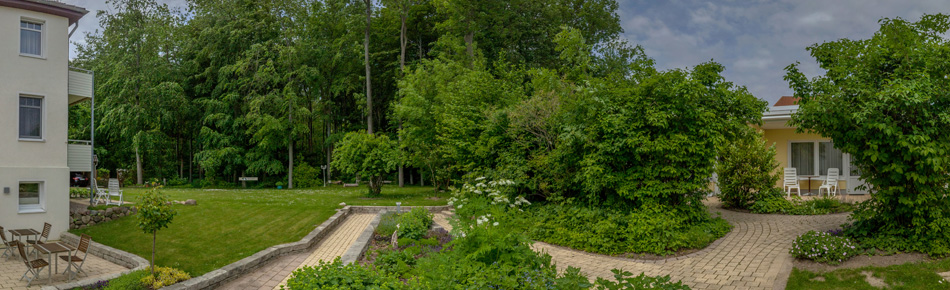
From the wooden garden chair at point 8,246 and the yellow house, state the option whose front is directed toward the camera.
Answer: the yellow house

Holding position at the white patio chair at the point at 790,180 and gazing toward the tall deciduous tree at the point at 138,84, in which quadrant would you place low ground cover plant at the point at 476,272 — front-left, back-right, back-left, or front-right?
front-left

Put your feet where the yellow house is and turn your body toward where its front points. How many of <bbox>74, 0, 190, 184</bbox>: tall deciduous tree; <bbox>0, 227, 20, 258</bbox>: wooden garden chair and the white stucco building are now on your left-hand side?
0

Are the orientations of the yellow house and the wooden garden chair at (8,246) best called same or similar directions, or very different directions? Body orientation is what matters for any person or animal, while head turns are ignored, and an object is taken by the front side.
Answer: very different directions

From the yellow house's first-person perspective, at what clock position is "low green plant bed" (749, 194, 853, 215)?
The low green plant bed is roughly at 12 o'clock from the yellow house.

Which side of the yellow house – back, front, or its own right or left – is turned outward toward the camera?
front

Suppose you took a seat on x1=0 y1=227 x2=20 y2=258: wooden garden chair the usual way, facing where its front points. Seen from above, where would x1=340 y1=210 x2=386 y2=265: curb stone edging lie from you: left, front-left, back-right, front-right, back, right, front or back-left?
front-right

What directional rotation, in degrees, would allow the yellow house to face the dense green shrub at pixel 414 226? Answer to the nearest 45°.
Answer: approximately 45° to its right

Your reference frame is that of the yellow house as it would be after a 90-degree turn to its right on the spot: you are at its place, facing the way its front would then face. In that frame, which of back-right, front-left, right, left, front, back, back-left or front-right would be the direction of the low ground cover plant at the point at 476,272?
left

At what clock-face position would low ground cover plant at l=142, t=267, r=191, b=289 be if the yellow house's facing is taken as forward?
The low ground cover plant is roughly at 1 o'clock from the yellow house.

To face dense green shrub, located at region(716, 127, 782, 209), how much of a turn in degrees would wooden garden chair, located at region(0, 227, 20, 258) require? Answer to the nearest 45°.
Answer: approximately 45° to its right

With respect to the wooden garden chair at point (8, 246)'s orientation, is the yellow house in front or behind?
in front

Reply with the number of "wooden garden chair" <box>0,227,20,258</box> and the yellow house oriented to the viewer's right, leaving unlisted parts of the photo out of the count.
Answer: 1

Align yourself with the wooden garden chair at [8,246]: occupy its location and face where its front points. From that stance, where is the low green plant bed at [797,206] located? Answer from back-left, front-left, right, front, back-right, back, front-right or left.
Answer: front-right

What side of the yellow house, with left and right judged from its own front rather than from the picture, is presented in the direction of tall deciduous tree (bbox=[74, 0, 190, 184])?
right

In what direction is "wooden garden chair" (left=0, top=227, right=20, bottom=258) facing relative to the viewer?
to the viewer's right
